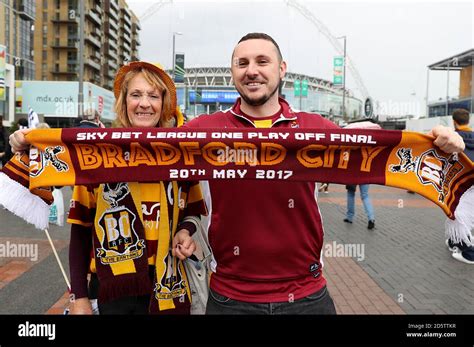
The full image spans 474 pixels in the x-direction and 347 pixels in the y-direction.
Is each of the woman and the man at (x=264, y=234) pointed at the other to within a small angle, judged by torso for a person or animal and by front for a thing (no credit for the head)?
no

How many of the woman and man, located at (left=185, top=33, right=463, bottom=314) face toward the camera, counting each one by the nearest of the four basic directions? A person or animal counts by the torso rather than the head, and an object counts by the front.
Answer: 2

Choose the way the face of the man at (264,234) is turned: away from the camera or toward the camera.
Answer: toward the camera

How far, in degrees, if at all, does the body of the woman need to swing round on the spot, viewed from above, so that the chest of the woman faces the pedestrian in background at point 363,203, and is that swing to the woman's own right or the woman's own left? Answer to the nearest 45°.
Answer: approximately 135° to the woman's own left

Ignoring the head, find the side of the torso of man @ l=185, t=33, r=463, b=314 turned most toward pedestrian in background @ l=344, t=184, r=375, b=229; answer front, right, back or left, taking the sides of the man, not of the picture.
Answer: back

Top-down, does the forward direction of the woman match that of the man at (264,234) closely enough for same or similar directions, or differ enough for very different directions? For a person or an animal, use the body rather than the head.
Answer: same or similar directions

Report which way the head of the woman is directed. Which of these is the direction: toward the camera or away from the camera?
toward the camera

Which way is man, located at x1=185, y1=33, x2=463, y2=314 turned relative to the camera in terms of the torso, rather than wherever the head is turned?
toward the camera
